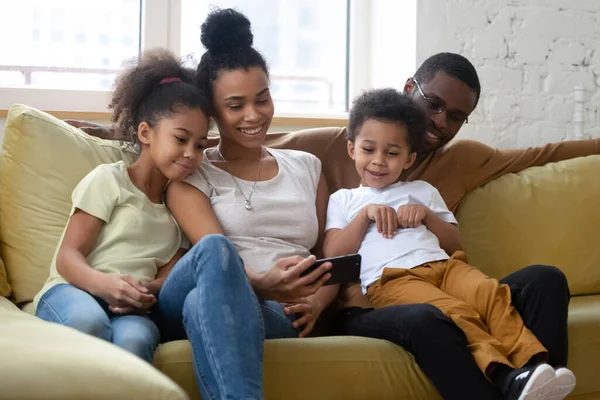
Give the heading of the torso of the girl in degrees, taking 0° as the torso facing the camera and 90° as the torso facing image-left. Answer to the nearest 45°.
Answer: approximately 315°

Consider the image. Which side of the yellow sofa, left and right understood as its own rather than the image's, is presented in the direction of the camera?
front

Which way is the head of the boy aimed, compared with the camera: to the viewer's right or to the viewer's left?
to the viewer's left
